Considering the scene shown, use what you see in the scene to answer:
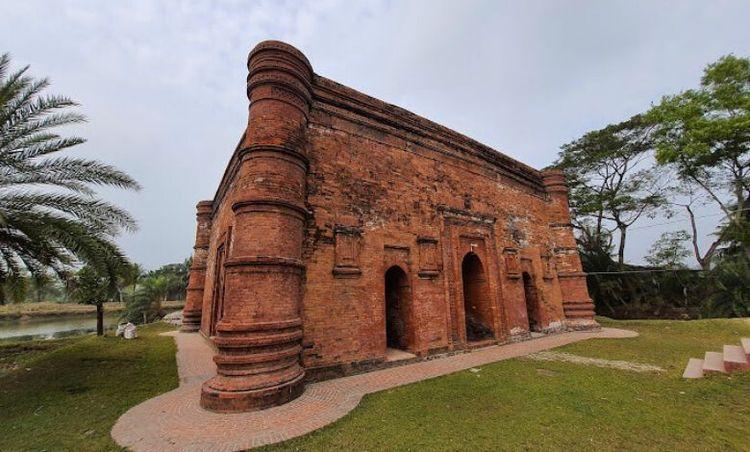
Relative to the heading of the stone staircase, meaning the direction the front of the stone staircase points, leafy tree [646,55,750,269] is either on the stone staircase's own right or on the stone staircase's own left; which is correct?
on the stone staircase's own right

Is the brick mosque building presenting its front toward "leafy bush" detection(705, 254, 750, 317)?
no

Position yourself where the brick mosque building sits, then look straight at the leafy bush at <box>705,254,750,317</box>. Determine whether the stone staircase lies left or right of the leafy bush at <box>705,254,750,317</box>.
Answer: right

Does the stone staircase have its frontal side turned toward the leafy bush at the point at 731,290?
no

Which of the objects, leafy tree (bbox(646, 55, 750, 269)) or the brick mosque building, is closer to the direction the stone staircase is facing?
the brick mosque building

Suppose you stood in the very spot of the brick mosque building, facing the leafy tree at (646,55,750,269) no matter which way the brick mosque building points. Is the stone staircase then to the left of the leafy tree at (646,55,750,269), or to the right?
right

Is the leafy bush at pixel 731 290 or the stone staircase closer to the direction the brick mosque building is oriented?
the stone staircase

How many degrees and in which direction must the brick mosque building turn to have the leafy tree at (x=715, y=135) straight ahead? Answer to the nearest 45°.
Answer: approximately 90° to its left

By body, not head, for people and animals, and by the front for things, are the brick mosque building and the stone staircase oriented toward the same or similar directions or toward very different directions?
very different directions

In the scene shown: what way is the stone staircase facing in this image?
to the viewer's left
